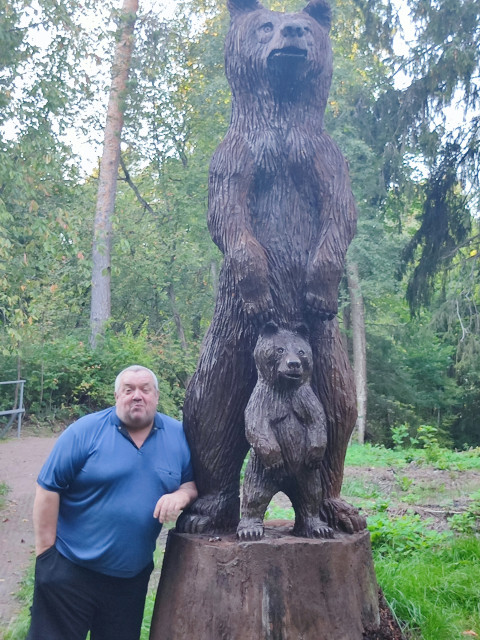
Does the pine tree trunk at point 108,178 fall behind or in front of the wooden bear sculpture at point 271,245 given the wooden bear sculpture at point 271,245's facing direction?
behind

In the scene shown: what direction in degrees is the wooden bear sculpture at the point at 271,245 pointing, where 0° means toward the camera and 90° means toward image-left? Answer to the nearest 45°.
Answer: approximately 0°

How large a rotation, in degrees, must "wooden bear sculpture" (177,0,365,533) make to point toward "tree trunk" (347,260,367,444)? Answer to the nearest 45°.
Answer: approximately 180°
